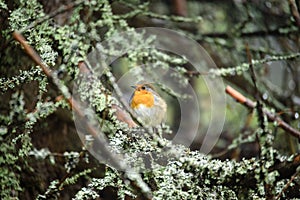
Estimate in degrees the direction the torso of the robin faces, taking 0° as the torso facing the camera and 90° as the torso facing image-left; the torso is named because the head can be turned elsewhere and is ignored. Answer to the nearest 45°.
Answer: approximately 45°

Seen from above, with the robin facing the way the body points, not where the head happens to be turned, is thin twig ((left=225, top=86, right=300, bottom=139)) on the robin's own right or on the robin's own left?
on the robin's own left
